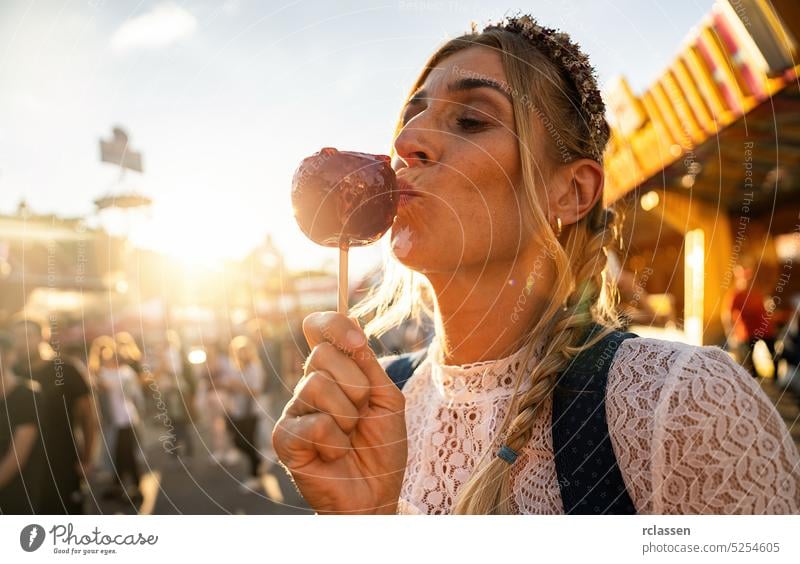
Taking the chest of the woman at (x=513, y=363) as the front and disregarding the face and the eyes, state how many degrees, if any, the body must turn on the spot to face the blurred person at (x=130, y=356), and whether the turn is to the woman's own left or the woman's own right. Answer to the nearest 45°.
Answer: approximately 90° to the woman's own right

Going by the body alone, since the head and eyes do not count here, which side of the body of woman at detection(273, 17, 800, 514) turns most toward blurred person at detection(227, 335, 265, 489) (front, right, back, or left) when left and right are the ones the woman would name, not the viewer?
right

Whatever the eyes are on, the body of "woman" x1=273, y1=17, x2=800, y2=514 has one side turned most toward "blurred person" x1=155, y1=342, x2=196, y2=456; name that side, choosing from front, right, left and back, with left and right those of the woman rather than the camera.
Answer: right

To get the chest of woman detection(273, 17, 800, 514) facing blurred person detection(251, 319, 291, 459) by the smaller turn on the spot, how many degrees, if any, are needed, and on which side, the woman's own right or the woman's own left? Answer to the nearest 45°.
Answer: approximately 90° to the woman's own right

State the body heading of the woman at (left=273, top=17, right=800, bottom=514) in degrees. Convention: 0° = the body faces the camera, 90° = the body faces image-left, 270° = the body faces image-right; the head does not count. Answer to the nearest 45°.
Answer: approximately 45°

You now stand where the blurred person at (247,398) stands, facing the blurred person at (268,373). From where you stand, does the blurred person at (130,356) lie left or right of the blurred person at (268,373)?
left
